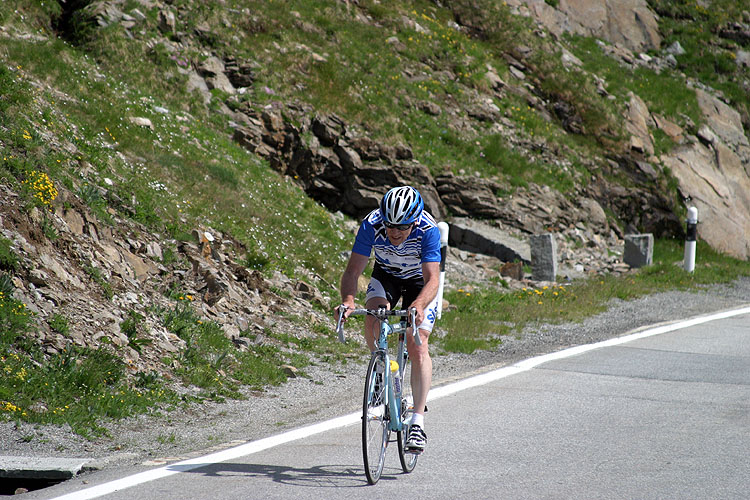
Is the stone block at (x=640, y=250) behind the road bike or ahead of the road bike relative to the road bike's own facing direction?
behind

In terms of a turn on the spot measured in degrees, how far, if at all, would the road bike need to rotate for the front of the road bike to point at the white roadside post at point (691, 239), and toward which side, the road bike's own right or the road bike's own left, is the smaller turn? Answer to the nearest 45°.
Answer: approximately 135° to the road bike's own left

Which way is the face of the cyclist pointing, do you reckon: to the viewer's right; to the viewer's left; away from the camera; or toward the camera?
toward the camera

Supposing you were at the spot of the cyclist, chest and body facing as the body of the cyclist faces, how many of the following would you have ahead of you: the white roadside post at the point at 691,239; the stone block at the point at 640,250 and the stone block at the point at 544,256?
0

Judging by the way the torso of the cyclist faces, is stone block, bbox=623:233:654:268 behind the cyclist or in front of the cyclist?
behind

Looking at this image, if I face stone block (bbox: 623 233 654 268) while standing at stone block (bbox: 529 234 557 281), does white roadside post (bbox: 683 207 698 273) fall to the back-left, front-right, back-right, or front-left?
front-right

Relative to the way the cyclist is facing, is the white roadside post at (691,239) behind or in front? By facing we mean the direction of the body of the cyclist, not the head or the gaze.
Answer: behind

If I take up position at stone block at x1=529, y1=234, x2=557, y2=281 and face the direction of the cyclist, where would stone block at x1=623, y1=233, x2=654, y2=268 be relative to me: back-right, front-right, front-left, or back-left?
back-left

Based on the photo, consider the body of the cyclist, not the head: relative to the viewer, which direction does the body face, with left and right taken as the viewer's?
facing the viewer

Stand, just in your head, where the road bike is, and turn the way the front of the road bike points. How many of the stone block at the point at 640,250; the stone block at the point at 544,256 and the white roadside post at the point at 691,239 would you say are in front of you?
0
